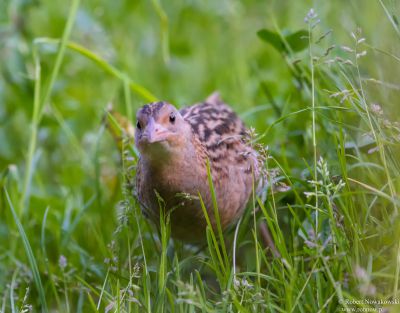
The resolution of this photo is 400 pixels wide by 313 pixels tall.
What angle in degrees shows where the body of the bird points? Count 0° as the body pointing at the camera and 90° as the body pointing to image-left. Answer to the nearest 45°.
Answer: approximately 45°
